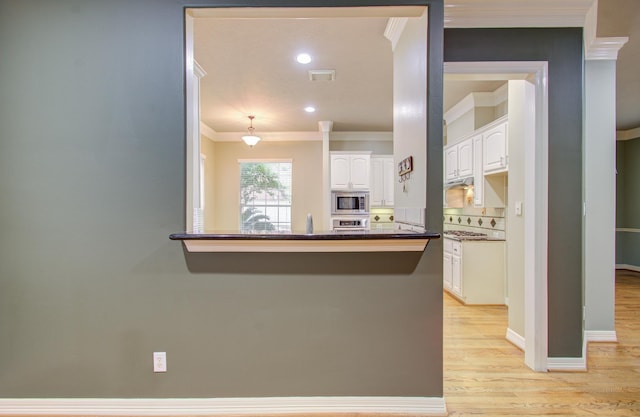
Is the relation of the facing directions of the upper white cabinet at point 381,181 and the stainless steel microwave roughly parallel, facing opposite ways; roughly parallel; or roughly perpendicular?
roughly parallel

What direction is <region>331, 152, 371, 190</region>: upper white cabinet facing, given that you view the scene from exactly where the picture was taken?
facing the viewer

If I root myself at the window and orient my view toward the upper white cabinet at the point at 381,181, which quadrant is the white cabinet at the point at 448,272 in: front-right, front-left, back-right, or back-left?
front-right

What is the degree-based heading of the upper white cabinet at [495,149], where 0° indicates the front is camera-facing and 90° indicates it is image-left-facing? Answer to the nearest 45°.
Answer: approximately 45°

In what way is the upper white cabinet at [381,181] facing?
toward the camera

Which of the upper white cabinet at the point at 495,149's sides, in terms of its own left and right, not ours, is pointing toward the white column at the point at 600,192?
left

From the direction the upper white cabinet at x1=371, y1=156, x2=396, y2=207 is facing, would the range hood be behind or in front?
in front

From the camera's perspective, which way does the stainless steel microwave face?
toward the camera

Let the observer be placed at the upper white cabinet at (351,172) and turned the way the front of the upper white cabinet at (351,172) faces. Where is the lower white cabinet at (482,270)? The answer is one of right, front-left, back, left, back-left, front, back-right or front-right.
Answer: front-left

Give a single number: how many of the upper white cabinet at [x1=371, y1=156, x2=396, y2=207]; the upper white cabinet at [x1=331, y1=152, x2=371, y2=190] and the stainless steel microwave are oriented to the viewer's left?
0

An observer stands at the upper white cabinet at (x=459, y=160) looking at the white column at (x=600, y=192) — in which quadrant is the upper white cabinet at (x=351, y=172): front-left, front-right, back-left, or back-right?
back-right

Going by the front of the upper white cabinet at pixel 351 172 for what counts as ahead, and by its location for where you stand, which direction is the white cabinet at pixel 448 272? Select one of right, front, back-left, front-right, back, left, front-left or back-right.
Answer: front-left
